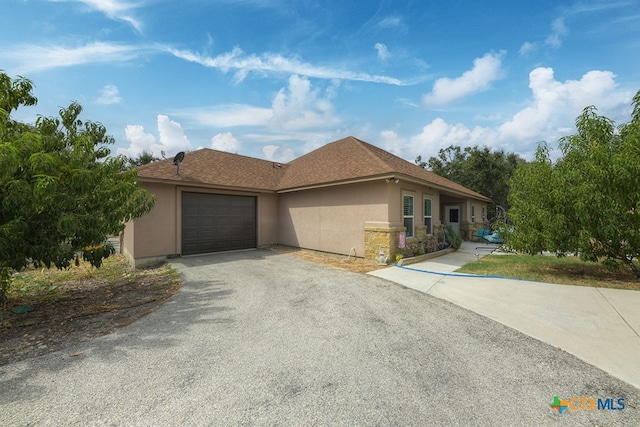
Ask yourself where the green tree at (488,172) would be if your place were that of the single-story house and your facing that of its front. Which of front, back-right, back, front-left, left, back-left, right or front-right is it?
left

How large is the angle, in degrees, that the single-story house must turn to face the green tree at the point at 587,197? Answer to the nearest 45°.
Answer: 0° — it already faces it

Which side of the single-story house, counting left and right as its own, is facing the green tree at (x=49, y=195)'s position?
right

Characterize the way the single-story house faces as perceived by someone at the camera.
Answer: facing the viewer and to the right of the viewer
